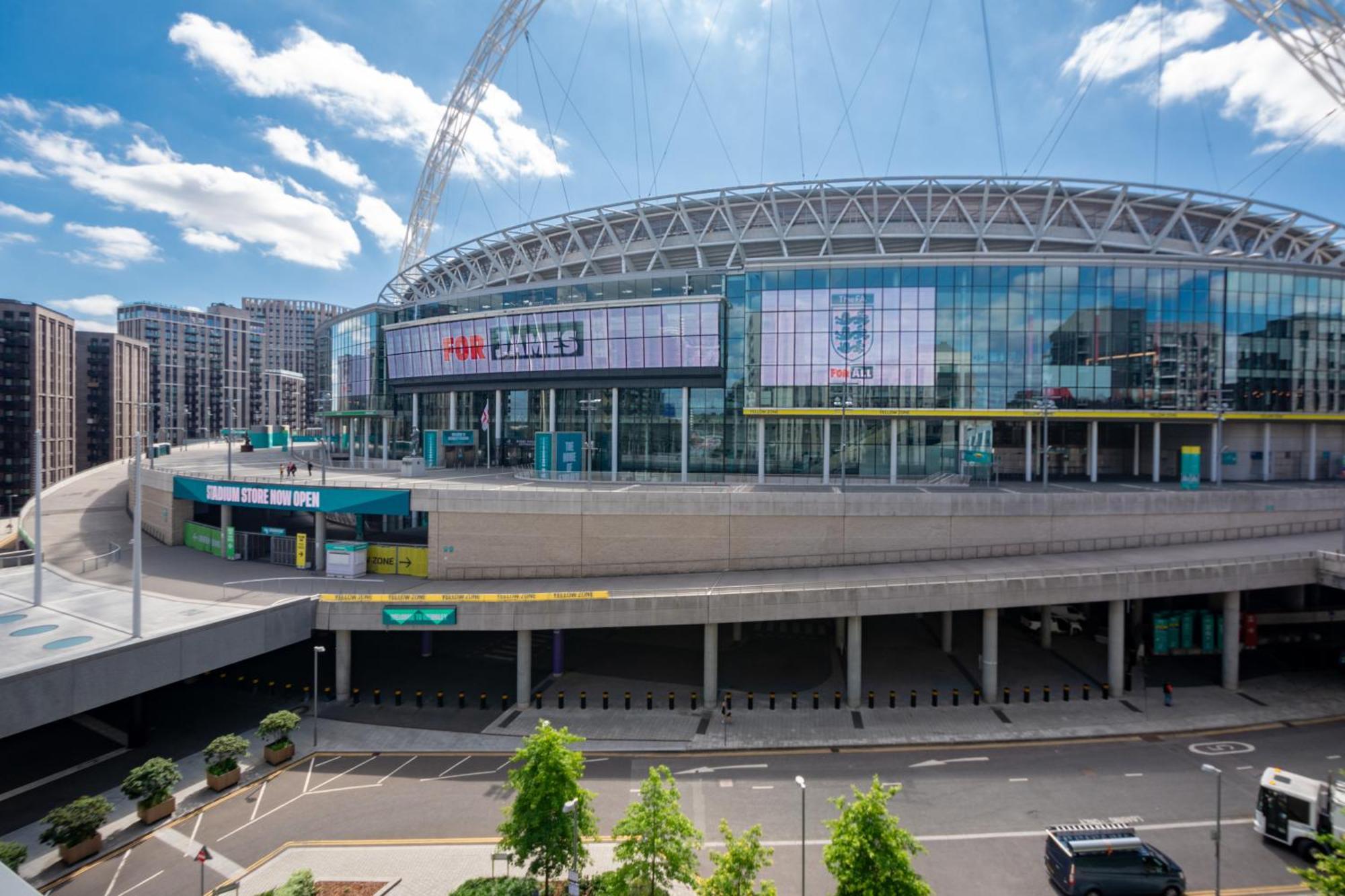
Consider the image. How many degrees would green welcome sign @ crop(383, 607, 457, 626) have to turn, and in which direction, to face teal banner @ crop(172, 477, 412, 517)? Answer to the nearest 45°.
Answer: approximately 135° to its right

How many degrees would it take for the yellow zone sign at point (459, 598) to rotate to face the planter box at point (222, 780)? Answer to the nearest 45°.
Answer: approximately 45° to its right

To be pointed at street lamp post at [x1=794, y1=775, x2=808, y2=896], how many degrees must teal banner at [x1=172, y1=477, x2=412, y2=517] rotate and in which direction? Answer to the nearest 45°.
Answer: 0° — it already faces it

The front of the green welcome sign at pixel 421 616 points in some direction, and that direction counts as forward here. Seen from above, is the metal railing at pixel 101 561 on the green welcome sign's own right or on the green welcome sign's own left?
on the green welcome sign's own right

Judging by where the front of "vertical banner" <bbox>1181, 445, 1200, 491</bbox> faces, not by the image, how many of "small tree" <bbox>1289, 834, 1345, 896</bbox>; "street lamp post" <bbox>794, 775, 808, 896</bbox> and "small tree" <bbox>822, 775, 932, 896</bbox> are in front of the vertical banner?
3

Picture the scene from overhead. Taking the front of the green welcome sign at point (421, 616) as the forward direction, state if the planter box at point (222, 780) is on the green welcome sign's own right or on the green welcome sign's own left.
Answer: on the green welcome sign's own right

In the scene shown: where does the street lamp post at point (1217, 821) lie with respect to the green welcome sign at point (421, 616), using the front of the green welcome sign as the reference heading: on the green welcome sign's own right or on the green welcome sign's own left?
on the green welcome sign's own left

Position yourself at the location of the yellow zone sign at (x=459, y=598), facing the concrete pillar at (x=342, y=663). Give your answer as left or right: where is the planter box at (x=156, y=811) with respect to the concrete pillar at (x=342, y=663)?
left

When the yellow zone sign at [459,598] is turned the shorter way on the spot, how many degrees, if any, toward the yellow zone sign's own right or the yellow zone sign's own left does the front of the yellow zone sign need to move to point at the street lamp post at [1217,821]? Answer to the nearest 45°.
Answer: approximately 45° to the yellow zone sign's own left

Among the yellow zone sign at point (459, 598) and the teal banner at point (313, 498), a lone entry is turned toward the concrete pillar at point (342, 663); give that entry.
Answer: the teal banner

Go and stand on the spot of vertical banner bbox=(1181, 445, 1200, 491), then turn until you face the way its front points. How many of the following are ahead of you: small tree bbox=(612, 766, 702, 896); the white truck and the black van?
3

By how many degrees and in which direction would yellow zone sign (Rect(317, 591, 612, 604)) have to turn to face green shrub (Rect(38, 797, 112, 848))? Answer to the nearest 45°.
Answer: approximately 45° to its right
